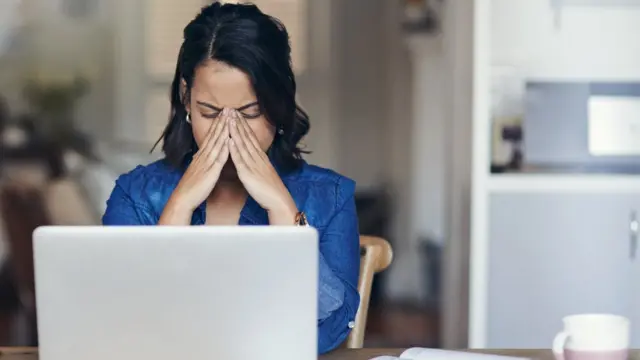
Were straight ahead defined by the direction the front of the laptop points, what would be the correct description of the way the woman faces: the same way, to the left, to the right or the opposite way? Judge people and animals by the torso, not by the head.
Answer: the opposite way

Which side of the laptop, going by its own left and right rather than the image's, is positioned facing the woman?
front

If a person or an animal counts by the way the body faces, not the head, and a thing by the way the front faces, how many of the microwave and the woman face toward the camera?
2

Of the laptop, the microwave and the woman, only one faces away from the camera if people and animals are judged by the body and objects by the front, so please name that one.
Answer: the laptop

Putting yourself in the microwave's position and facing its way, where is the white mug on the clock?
The white mug is roughly at 12 o'clock from the microwave.

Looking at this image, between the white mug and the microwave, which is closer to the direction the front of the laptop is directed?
the microwave

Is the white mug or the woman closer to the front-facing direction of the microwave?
the white mug

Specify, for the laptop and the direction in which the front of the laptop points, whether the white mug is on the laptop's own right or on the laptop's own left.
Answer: on the laptop's own right

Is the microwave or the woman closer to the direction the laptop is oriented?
the woman

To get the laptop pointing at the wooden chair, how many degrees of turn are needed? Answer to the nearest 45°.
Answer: approximately 45° to its right

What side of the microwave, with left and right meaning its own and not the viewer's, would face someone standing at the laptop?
front

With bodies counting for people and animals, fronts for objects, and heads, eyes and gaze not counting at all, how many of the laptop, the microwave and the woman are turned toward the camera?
2

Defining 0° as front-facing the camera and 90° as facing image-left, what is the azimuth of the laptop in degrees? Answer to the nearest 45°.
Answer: approximately 180°

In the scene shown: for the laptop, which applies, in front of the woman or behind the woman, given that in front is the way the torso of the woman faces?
in front
